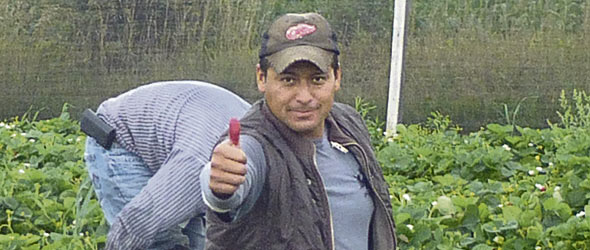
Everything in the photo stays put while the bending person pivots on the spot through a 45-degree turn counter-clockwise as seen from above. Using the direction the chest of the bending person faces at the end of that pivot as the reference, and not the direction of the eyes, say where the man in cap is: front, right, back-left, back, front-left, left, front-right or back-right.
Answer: right

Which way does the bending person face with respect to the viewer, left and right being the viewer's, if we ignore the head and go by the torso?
facing to the right of the viewer

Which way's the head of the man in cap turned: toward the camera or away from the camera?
toward the camera
